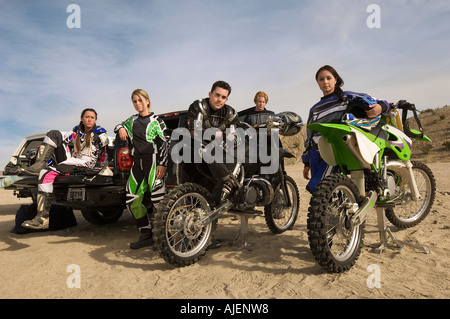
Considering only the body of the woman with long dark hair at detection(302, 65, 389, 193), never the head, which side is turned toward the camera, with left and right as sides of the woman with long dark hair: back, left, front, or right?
front

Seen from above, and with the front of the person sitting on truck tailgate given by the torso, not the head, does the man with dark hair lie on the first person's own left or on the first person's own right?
on the first person's own left

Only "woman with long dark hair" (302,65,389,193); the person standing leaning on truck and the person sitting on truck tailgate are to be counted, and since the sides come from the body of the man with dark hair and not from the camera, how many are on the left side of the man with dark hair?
1

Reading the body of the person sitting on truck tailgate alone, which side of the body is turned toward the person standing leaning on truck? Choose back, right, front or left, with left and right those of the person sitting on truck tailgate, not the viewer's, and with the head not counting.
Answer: left

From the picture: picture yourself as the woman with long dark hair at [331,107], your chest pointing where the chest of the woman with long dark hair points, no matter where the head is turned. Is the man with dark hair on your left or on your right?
on your right

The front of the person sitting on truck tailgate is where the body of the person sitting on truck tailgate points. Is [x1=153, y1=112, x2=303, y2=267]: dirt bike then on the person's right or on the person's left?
on the person's left

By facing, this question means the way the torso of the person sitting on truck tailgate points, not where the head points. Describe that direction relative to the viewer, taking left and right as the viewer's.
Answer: facing the viewer and to the left of the viewer
